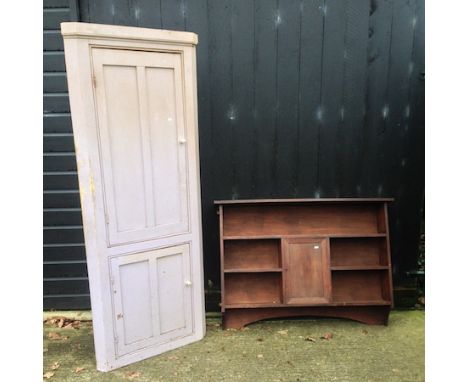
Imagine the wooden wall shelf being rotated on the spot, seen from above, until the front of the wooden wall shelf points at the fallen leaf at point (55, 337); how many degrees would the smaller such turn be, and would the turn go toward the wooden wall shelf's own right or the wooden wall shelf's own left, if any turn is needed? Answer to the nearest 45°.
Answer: approximately 90° to the wooden wall shelf's own right

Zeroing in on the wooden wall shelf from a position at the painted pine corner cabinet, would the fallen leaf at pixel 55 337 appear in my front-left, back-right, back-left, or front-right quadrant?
back-left

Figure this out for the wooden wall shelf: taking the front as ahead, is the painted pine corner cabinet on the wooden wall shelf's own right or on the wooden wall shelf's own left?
on the wooden wall shelf's own right

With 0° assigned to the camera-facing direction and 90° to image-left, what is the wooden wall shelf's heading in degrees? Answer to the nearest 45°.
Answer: approximately 0°
